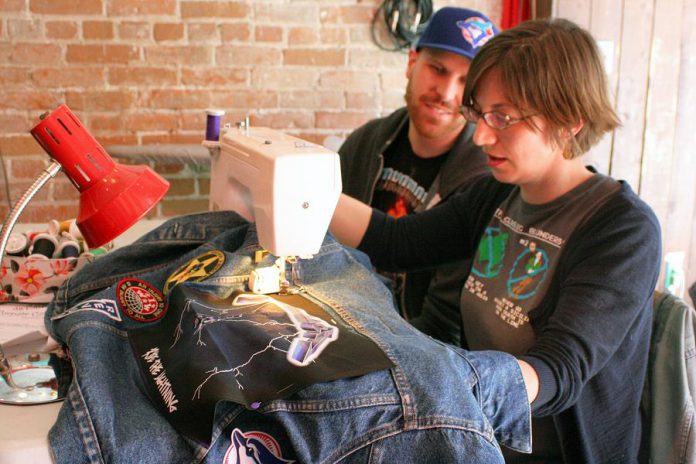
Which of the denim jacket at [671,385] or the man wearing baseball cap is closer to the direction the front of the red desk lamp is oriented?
the denim jacket

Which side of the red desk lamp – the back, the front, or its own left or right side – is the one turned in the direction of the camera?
right

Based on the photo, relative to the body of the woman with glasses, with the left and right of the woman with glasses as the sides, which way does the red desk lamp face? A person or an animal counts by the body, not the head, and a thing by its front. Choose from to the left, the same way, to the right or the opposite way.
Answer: the opposite way

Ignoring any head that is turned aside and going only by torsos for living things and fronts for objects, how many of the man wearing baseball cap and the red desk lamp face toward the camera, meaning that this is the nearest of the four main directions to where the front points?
1

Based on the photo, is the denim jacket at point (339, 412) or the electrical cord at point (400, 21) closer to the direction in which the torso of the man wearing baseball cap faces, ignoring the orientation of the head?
the denim jacket

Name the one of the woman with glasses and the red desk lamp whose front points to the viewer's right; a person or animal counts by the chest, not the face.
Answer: the red desk lamp

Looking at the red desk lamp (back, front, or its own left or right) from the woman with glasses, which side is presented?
front

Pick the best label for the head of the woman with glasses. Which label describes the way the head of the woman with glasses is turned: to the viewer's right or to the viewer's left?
to the viewer's left

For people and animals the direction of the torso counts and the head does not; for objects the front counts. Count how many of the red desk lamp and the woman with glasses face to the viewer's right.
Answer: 1
